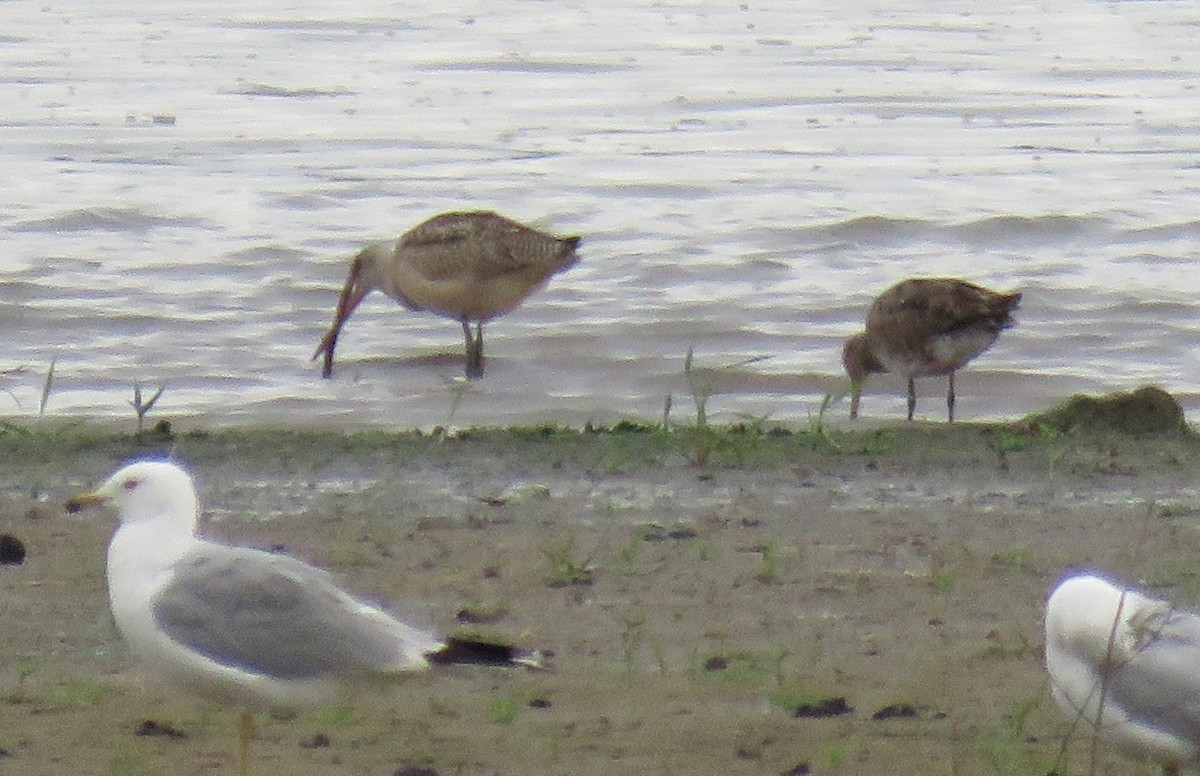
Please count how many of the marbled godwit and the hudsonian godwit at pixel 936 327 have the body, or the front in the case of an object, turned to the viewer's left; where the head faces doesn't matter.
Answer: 2

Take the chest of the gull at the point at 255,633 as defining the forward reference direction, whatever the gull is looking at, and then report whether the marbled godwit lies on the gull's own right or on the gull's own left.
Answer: on the gull's own right

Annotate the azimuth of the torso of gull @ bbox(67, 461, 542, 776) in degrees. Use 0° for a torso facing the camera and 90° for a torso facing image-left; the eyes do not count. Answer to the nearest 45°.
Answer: approximately 90°

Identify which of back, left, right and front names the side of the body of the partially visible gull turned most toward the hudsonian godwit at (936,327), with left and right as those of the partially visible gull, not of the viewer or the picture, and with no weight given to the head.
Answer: right

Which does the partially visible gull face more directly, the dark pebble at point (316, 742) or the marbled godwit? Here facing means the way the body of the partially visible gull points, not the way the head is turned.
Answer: the dark pebble

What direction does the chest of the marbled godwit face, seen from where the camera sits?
to the viewer's left

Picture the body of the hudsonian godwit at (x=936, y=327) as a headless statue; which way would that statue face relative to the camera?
to the viewer's left

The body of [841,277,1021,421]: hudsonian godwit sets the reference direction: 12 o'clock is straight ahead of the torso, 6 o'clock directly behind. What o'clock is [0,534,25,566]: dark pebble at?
The dark pebble is roughly at 10 o'clock from the hudsonian godwit.

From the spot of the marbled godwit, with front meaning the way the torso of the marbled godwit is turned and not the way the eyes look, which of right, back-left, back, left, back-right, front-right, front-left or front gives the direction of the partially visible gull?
left

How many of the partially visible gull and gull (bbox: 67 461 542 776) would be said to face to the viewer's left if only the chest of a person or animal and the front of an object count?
2

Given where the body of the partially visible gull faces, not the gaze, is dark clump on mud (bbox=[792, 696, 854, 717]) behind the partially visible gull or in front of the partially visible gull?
in front

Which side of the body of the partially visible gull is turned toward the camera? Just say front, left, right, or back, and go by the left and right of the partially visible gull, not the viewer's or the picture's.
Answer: left
